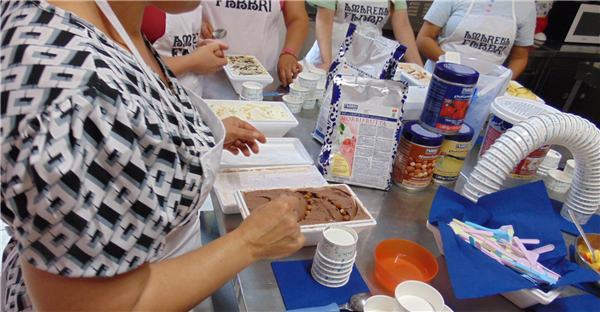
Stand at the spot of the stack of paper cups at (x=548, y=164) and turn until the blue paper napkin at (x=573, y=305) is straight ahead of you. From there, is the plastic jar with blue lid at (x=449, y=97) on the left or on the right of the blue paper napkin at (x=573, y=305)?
right

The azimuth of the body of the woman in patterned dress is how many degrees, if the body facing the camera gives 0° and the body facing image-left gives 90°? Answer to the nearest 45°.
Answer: approximately 270°

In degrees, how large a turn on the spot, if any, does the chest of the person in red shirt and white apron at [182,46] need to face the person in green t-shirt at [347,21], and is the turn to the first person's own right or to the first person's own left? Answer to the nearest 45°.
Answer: approximately 90° to the first person's own left

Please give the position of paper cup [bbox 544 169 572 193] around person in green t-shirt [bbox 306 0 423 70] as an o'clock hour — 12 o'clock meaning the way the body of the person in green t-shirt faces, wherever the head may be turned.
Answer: The paper cup is roughly at 11 o'clock from the person in green t-shirt.

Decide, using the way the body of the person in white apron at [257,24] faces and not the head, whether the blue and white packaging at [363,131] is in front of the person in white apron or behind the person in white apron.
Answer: in front

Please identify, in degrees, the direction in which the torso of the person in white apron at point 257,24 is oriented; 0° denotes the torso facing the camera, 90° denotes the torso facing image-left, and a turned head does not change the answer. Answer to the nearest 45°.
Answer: approximately 0°

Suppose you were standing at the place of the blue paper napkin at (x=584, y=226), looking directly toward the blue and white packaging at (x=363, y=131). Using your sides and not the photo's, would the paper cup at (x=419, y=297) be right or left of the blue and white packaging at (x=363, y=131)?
left

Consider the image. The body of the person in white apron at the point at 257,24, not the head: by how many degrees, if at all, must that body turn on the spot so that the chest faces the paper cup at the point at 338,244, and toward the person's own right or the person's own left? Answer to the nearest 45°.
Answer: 0° — they already face it

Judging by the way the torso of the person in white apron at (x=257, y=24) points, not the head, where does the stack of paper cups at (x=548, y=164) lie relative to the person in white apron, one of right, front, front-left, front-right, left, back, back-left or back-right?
front-left

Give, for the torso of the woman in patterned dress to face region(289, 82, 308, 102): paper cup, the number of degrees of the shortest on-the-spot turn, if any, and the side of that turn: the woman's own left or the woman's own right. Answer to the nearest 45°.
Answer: approximately 45° to the woman's own left

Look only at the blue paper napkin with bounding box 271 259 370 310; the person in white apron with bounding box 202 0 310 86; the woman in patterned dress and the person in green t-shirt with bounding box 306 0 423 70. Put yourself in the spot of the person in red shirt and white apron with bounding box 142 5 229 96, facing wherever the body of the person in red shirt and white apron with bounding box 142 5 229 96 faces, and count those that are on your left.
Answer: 2

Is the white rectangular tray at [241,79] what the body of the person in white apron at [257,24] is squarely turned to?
yes
